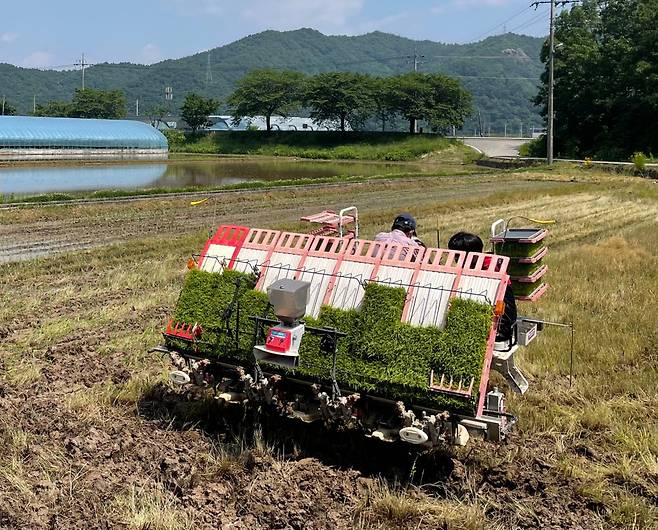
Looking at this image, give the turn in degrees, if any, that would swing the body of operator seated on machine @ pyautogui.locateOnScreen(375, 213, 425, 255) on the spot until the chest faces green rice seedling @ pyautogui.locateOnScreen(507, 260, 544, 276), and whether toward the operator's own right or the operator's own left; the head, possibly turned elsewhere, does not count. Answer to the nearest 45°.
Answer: approximately 45° to the operator's own right

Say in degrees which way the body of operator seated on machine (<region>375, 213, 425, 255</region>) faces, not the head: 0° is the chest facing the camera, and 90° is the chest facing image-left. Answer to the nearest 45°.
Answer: approximately 225°

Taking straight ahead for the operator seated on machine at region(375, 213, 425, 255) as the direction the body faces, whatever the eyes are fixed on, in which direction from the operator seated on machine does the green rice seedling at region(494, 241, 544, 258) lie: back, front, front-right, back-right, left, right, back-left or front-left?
front-right

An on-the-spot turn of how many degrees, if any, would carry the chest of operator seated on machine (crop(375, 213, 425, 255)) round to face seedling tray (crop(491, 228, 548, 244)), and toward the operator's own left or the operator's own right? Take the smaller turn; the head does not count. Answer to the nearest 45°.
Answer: approximately 45° to the operator's own right

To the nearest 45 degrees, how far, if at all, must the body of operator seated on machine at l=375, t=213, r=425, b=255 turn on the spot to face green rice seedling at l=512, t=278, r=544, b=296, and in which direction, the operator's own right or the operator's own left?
approximately 45° to the operator's own right
